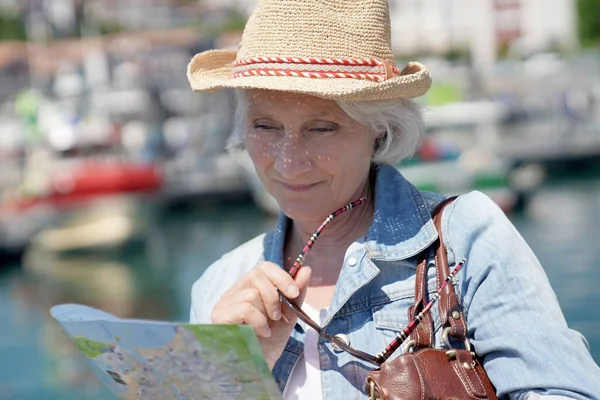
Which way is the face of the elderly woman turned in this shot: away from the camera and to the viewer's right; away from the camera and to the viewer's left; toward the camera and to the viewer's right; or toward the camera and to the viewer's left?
toward the camera and to the viewer's left

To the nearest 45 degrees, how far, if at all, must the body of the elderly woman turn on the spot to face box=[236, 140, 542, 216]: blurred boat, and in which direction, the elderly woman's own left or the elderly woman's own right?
approximately 135° to the elderly woman's own right

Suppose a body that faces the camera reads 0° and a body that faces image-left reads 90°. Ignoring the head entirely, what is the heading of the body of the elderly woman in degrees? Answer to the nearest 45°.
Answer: approximately 45°

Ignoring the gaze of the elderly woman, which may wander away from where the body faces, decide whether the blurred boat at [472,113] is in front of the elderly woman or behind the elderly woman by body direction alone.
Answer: behind

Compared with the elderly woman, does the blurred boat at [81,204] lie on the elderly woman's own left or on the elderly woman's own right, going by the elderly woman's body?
on the elderly woman's own right

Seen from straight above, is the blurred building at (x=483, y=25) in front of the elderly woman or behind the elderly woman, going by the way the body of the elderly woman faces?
behind
